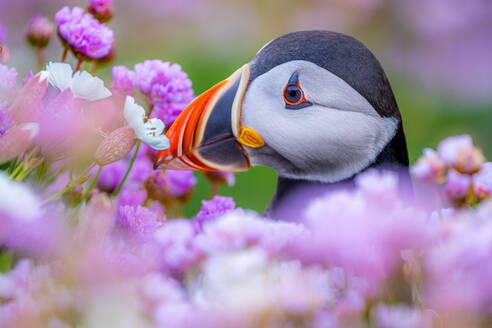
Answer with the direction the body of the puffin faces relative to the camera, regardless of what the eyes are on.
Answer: to the viewer's left
